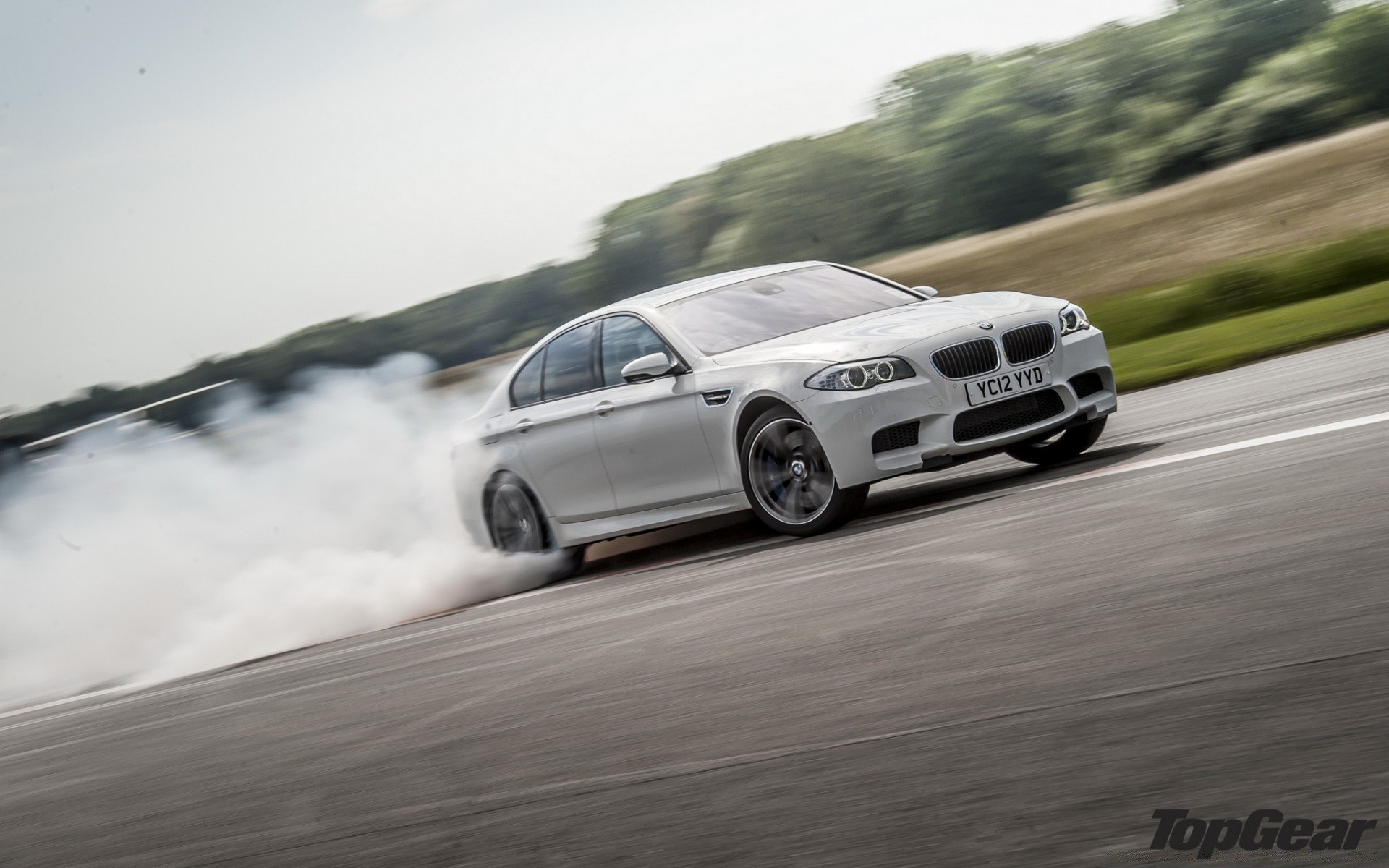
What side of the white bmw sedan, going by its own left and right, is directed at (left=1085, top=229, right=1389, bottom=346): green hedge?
left

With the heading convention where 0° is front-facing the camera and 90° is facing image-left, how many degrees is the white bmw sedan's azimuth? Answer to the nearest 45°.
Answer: approximately 315°

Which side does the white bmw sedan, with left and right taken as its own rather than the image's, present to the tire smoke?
back
